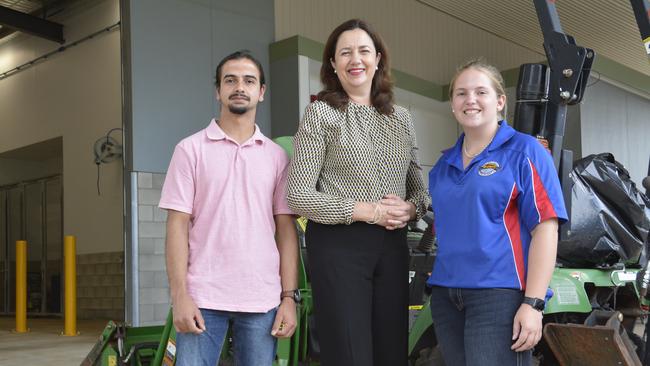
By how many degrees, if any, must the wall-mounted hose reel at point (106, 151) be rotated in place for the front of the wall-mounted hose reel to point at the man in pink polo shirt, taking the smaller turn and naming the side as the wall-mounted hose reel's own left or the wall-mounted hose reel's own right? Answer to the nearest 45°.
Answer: approximately 45° to the wall-mounted hose reel's own left

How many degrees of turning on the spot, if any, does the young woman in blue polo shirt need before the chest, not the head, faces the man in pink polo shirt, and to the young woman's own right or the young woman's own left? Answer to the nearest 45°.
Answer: approximately 45° to the young woman's own right

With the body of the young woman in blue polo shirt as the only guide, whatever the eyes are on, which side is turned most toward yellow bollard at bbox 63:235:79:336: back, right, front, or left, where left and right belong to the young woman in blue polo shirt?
right

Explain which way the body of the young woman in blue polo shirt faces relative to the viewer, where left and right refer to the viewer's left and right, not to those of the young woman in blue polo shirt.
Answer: facing the viewer and to the left of the viewer

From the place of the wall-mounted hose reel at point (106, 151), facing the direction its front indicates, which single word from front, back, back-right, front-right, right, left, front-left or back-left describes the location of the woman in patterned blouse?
front-left

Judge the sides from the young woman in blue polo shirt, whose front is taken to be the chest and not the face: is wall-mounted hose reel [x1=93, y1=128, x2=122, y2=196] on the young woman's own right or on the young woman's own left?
on the young woman's own right
